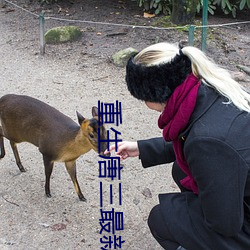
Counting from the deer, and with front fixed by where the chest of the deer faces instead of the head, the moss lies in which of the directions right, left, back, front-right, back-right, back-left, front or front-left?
back-left

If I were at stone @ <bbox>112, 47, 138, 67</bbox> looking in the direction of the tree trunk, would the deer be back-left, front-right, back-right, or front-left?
back-right

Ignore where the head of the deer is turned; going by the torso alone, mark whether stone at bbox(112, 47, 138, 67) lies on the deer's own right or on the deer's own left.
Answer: on the deer's own left

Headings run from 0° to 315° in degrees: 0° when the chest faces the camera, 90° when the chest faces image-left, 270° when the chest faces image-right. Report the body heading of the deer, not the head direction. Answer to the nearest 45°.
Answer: approximately 315°

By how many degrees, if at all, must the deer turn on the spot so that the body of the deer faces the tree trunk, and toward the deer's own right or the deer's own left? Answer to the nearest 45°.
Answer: approximately 90° to the deer's own left
